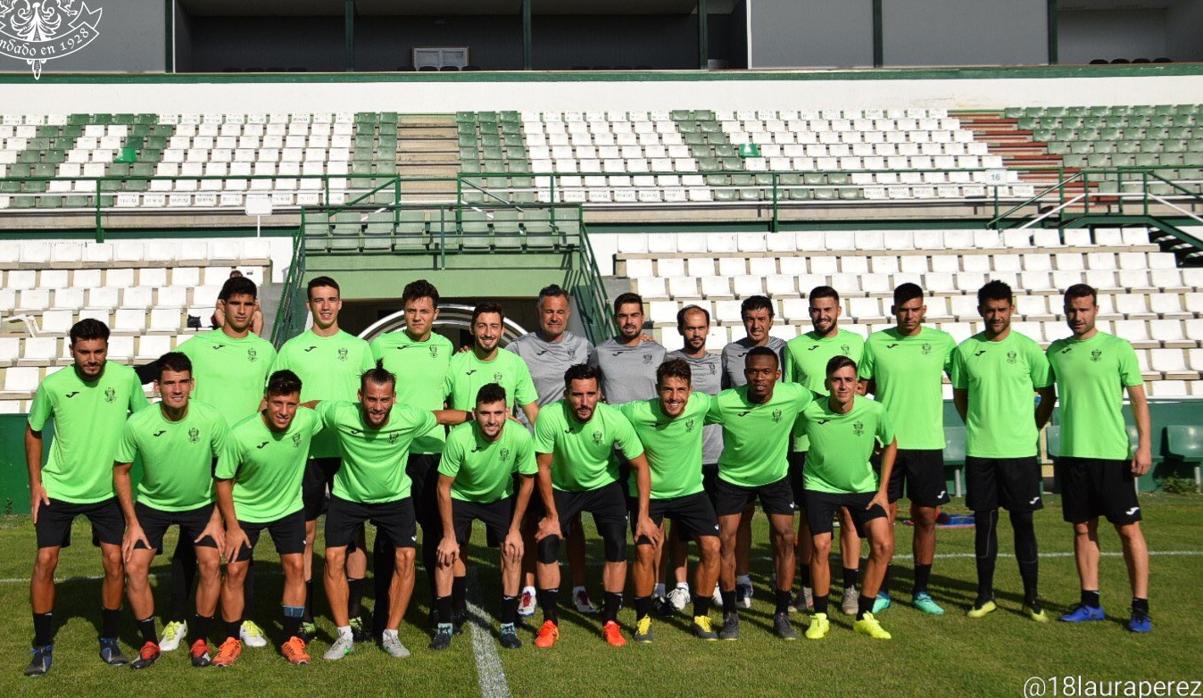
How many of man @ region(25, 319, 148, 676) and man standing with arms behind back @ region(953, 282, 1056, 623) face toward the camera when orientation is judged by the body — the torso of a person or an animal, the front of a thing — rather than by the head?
2

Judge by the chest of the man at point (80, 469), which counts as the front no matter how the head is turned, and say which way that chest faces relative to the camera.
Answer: toward the camera

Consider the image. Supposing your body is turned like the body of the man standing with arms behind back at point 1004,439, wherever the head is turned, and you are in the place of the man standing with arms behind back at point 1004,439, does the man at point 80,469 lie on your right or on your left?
on your right

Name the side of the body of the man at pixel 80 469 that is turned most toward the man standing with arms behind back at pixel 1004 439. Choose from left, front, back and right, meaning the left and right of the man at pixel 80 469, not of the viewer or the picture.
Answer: left

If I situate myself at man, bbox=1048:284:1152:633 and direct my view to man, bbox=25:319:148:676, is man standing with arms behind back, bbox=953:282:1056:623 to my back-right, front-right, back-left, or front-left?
front-right

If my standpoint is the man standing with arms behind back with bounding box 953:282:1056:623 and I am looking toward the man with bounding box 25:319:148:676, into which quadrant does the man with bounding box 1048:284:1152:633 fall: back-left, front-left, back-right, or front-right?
back-left

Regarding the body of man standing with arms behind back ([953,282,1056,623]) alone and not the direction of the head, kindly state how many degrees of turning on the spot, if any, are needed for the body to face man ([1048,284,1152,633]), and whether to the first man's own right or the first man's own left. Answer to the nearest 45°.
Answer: approximately 90° to the first man's own left

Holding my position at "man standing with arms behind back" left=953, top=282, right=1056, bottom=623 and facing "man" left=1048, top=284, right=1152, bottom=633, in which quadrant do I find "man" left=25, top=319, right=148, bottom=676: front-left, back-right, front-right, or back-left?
back-right

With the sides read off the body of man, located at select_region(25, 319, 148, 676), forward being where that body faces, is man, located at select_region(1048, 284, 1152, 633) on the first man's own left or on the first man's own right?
on the first man's own left

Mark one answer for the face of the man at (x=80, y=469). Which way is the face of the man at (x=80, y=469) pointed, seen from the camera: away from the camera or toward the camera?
toward the camera

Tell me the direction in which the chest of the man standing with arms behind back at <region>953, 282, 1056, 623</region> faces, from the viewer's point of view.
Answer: toward the camera
